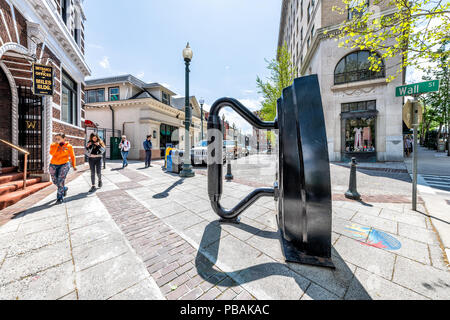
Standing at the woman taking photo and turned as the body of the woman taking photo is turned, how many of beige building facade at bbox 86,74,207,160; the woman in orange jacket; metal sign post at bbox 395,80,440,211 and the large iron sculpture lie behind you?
1

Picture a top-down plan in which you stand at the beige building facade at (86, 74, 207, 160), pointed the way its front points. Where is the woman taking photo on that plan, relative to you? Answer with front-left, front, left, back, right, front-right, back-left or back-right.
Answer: front-right

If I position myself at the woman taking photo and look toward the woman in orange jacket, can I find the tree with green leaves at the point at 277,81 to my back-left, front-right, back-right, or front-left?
back-left

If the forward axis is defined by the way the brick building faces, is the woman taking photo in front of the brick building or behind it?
in front

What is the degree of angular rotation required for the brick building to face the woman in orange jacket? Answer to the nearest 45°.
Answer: approximately 45° to its right

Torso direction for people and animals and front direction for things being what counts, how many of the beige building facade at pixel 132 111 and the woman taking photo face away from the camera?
0

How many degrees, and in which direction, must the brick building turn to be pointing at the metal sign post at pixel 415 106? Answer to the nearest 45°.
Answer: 0° — it already faces it

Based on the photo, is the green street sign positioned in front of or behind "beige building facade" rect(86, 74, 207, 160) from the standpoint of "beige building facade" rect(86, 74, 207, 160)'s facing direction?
in front

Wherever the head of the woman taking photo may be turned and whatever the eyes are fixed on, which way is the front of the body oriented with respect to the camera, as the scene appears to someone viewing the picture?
toward the camera

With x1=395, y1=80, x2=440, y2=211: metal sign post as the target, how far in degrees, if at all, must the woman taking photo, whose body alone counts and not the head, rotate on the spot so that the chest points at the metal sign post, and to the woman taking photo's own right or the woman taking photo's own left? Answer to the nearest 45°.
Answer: approximately 45° to the woman taking photo's own left

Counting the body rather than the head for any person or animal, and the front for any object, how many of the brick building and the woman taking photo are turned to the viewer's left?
0

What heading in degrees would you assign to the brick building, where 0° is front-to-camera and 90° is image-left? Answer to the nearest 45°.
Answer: approximately 315°

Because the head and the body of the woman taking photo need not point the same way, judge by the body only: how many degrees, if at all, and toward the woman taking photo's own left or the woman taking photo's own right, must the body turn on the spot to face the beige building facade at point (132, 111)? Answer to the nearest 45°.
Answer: approximately 180°

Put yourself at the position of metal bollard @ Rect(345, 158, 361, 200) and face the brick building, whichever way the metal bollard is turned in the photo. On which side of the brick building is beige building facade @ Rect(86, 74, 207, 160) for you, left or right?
right

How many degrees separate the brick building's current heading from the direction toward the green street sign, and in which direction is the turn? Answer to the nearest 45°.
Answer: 0° — it already faces it

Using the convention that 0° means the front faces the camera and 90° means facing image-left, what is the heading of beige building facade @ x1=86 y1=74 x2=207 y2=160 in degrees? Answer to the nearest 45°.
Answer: approximately 315°

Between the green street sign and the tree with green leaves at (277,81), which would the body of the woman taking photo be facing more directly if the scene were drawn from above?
the green street sign
